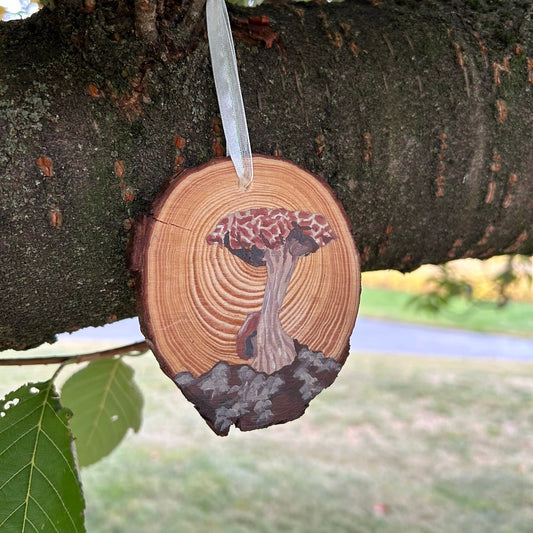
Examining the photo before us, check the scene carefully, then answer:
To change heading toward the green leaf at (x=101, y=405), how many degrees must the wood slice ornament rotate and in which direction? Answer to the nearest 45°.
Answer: approximately 135° to its right

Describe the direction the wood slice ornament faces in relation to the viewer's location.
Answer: facing the viewer
